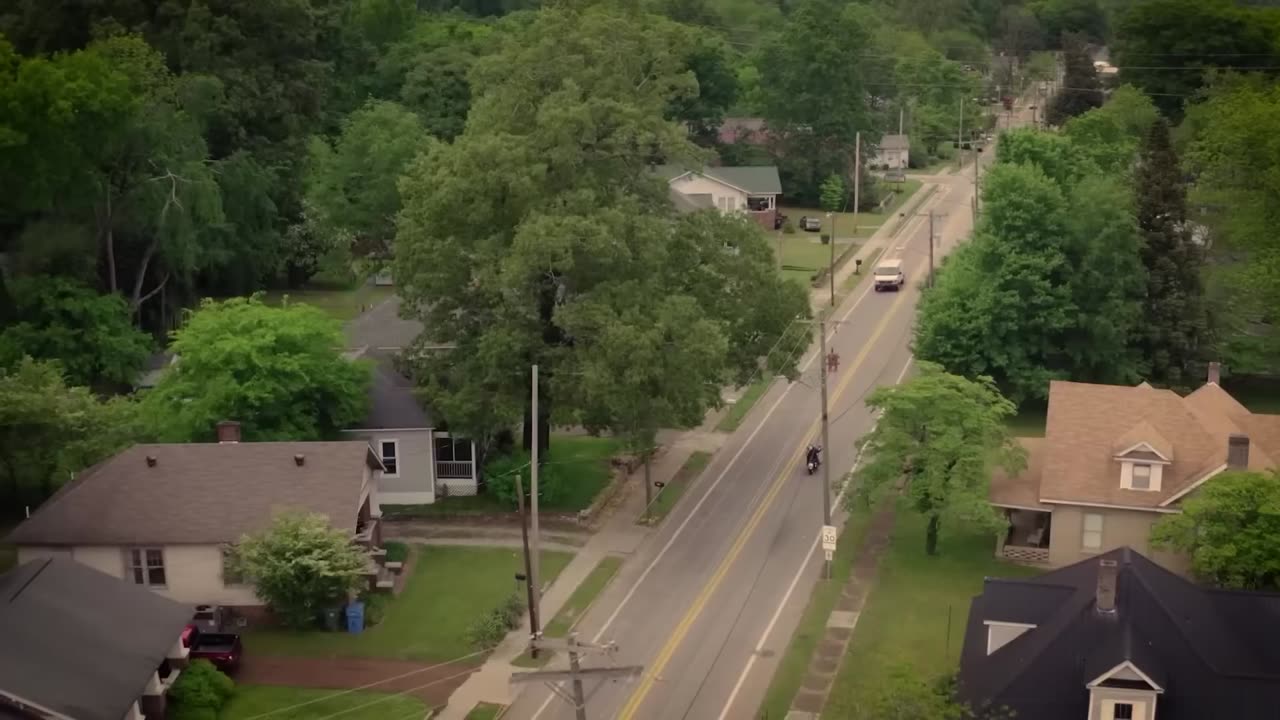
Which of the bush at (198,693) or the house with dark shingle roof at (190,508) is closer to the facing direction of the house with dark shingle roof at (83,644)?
the bush

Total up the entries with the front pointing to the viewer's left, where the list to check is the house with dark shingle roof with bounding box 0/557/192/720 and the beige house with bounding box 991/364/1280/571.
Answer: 1

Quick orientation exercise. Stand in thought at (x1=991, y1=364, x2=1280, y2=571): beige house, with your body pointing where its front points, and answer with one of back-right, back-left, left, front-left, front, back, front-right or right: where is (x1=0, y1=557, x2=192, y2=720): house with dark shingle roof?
front-left

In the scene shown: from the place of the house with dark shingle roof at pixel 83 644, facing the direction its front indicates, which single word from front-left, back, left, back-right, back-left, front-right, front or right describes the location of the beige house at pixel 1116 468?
front-left

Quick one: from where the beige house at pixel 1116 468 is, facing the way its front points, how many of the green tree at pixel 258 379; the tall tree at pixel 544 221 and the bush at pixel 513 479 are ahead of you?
3

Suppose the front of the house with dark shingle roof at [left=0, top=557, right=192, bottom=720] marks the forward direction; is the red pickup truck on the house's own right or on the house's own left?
on the house's own left

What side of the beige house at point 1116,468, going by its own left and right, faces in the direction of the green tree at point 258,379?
front

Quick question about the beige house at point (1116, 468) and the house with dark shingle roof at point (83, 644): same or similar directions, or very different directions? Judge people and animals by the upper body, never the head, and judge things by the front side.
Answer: very different directions

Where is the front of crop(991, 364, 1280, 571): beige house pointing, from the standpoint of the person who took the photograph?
facing to the left of the viewer

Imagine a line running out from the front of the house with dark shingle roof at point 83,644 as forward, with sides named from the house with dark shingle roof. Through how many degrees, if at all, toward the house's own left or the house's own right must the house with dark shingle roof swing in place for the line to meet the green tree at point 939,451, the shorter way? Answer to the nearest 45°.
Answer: approximately 45° to the house's own left

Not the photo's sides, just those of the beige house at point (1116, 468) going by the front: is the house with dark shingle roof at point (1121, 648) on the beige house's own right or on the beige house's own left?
on the beige house's own left

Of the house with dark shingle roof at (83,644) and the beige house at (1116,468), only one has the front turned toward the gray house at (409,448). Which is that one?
the beige house

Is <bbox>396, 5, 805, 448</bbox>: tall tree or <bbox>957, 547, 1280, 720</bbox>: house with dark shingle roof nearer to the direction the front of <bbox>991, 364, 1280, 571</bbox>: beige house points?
the tall tree
